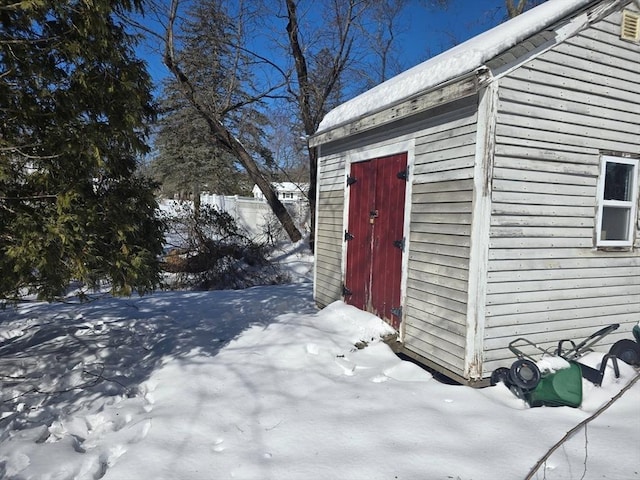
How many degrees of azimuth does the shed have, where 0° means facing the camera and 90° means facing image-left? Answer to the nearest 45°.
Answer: approximately 45°

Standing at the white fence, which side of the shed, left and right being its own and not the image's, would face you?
right
